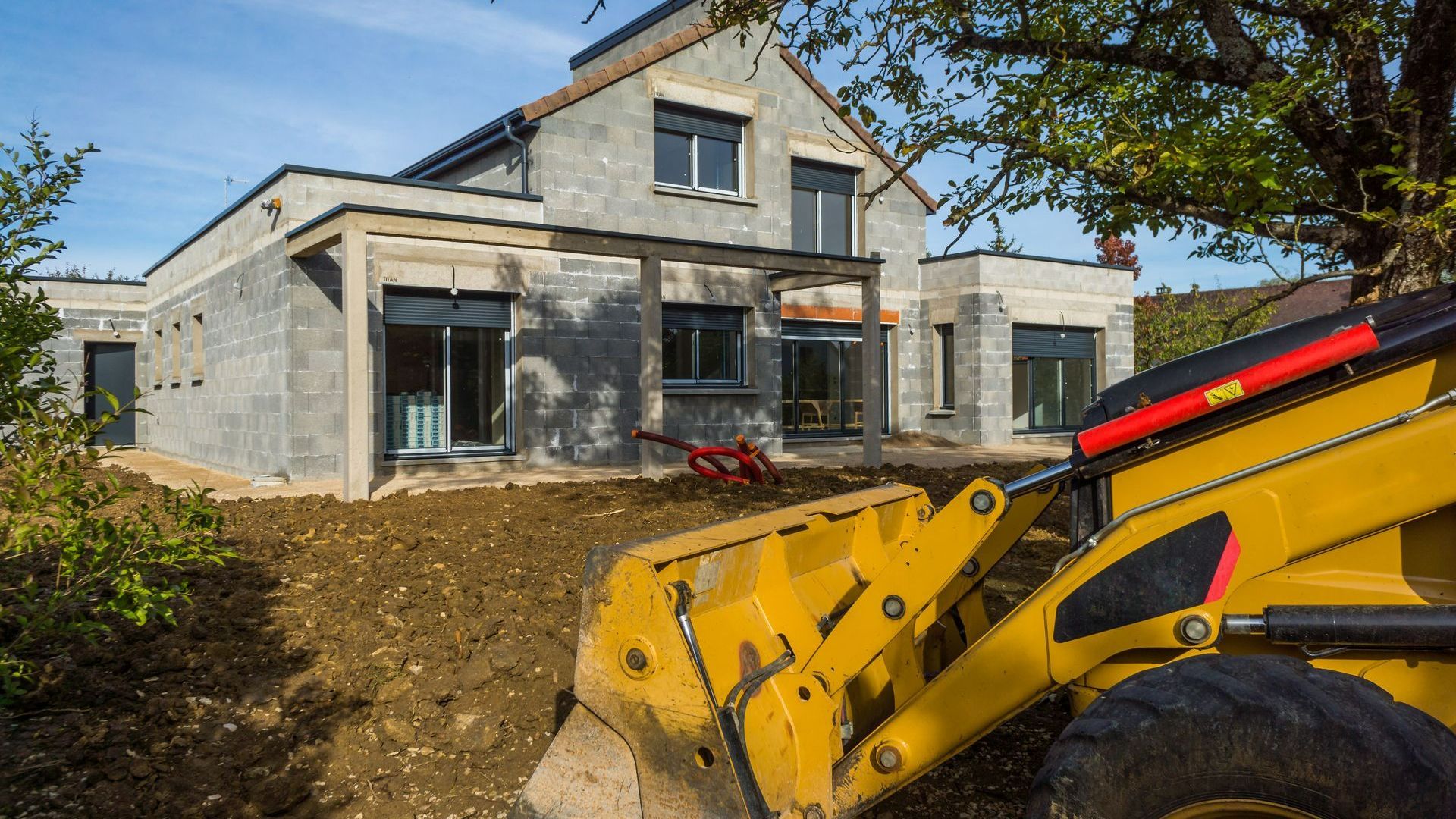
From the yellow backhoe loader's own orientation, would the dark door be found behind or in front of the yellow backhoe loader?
in front

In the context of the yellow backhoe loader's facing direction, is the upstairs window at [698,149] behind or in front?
in front

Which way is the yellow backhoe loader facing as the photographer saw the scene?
facing away from the viewer and to the left of the viewer

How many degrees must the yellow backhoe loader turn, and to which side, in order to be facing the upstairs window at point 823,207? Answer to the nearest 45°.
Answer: approximately 45° to its right

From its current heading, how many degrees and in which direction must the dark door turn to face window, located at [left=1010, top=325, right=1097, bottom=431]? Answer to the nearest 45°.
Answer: approximately 45° to its left

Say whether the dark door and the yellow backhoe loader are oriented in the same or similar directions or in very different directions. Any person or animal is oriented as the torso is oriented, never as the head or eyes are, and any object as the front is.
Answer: very different directions

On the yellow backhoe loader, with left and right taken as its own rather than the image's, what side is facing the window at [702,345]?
right

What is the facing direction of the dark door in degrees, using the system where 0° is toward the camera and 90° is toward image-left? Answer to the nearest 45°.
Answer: approximately 0°

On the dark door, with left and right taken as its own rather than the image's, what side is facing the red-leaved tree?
left

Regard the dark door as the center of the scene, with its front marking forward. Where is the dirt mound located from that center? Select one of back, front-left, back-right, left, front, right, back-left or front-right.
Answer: front-left

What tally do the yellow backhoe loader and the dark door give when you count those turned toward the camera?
1
